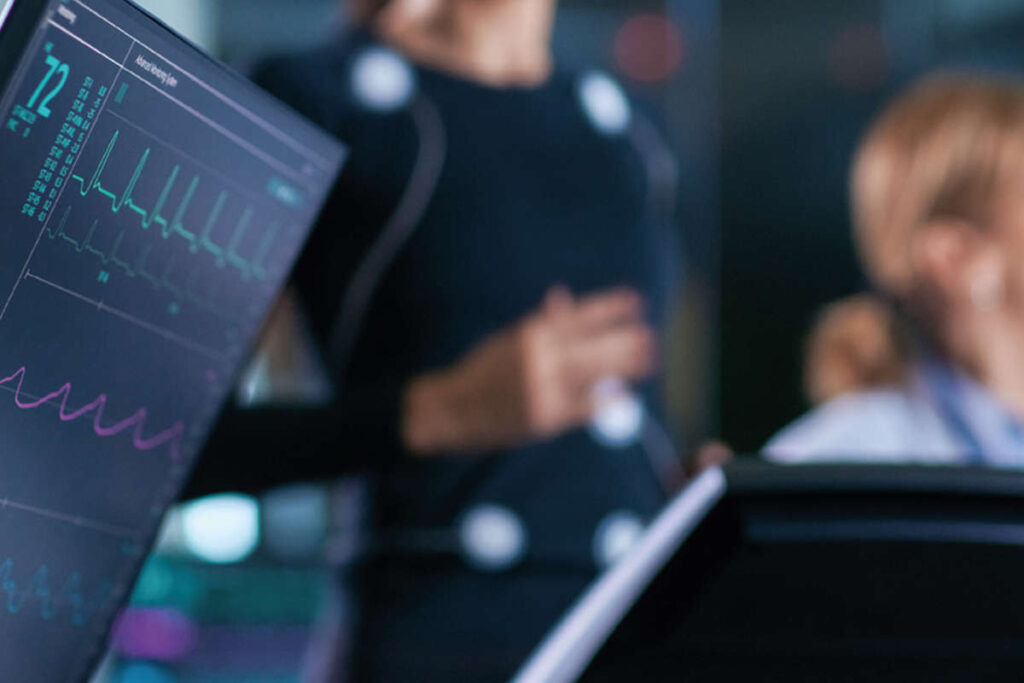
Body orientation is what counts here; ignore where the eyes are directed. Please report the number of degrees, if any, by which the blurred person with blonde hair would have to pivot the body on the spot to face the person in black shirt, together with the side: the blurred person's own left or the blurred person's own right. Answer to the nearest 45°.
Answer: approximately 135° to the blurred person's own right

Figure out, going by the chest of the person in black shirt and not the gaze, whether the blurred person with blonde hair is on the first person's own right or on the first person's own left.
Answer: on the first person's own left

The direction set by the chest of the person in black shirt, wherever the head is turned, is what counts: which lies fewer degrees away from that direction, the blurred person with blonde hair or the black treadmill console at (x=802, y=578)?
the black treadmill console

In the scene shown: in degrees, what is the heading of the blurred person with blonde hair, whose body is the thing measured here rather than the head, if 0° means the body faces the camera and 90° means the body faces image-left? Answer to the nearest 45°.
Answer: approximately 270°

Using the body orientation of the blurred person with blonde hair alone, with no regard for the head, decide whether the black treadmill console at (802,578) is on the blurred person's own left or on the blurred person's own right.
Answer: on the blurred person's own right

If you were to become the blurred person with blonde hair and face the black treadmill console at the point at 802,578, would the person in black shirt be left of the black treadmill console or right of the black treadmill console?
right
